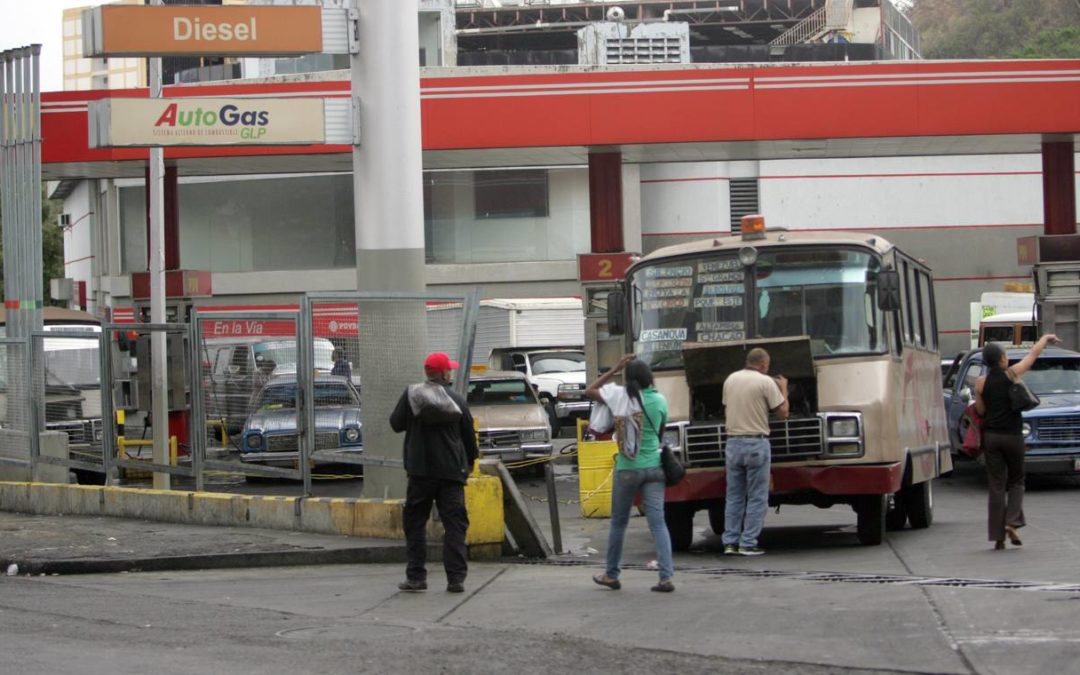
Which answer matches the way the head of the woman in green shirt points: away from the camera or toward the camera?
away from the camera

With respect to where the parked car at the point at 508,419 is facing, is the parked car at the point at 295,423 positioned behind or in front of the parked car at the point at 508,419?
in front

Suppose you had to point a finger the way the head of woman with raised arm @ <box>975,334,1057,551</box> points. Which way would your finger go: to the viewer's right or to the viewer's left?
to the viewer's right

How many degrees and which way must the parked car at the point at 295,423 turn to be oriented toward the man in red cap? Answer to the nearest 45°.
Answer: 0° — it already faces them

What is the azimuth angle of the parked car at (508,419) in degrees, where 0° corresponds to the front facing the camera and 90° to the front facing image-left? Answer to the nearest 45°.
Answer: approximately 0°

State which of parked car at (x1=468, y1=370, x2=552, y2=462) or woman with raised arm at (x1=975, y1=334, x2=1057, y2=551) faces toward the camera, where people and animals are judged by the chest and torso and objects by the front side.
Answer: the parked car

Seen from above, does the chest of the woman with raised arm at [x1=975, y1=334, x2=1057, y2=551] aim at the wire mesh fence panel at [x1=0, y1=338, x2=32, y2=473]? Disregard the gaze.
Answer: no

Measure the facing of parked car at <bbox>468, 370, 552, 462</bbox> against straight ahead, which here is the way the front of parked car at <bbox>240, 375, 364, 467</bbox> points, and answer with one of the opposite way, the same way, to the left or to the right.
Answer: the same way

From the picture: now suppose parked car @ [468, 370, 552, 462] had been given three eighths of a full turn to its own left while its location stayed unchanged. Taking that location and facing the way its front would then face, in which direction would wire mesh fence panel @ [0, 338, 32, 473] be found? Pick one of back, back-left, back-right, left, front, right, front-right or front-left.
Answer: back

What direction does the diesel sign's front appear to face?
toward the camera

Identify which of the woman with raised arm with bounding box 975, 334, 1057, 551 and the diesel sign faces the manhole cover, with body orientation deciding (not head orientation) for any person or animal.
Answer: the diesel sign

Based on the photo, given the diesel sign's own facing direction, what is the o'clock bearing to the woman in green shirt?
The woman in green shirt is roughly at 11 o'clock from the diesel sign.

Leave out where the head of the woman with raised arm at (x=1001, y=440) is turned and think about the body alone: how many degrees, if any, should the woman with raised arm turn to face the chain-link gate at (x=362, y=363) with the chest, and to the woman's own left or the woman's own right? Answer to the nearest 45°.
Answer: approximately 135° to the woman's own left

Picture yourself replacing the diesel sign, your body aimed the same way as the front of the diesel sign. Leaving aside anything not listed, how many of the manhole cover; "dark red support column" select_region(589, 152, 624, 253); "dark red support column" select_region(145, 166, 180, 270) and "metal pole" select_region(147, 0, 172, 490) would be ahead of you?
1

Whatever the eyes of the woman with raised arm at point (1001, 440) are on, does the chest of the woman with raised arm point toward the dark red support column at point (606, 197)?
no

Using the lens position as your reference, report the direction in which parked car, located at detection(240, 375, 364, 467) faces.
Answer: facing the viewer
